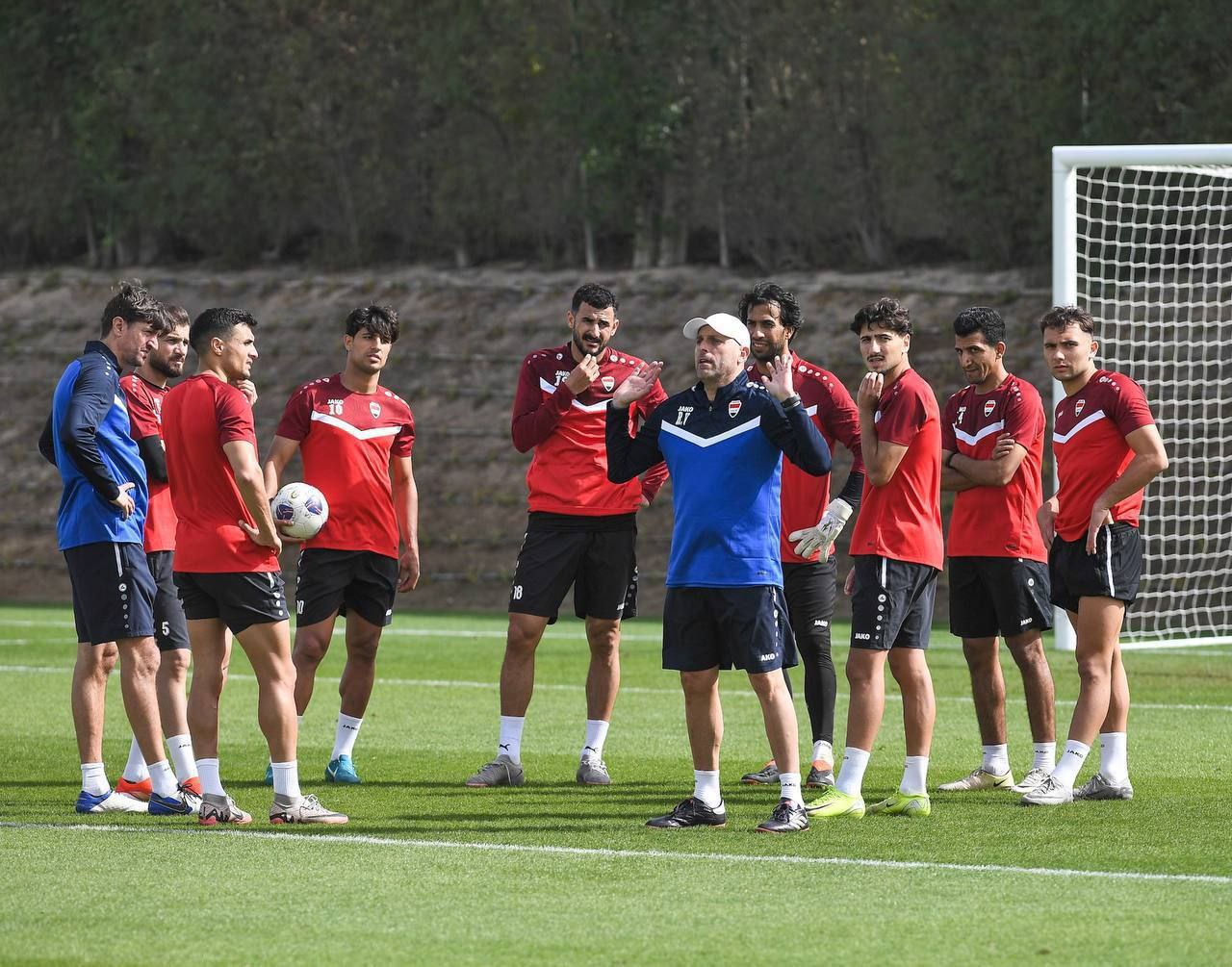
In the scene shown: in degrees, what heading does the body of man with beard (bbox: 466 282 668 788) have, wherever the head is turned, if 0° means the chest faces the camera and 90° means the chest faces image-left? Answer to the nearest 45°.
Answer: approximately 0°

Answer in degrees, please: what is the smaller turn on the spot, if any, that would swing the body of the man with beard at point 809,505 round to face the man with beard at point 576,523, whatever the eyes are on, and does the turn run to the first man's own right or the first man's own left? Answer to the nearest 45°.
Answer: approximately 45° to the first man's own right

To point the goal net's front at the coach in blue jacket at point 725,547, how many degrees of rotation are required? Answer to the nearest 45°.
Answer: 0° — it already faces them

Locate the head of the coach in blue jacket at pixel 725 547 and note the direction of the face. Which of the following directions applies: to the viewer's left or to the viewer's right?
to the viewer's left

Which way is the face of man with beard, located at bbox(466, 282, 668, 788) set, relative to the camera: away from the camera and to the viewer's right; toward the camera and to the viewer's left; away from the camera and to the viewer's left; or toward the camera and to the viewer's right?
toward the camera and to the viewer's right

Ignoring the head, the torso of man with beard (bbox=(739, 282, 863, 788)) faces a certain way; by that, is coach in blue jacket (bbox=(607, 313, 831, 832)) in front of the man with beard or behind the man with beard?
in front

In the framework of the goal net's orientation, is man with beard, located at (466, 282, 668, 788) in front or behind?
in front

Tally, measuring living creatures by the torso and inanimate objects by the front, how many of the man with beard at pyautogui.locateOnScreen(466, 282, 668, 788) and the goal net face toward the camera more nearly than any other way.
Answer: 2

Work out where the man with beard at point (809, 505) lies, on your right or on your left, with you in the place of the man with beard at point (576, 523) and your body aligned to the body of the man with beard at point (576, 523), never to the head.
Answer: on your left

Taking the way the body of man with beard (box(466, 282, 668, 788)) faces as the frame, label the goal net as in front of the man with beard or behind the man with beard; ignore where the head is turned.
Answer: behind

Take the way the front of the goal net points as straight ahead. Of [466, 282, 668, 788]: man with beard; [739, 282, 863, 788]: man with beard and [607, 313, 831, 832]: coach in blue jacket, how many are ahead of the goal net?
3

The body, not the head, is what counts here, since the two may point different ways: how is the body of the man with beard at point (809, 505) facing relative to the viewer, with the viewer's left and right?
facing the viewer and to the left of the viewer

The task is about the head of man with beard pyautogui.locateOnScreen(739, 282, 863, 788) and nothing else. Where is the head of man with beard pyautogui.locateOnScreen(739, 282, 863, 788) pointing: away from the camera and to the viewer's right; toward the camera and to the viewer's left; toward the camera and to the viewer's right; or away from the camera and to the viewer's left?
toward the camera and to the viewer's left

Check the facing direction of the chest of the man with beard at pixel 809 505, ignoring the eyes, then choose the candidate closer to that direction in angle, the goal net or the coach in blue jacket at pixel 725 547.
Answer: the coach in blue jacket

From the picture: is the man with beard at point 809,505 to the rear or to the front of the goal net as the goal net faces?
to the front
